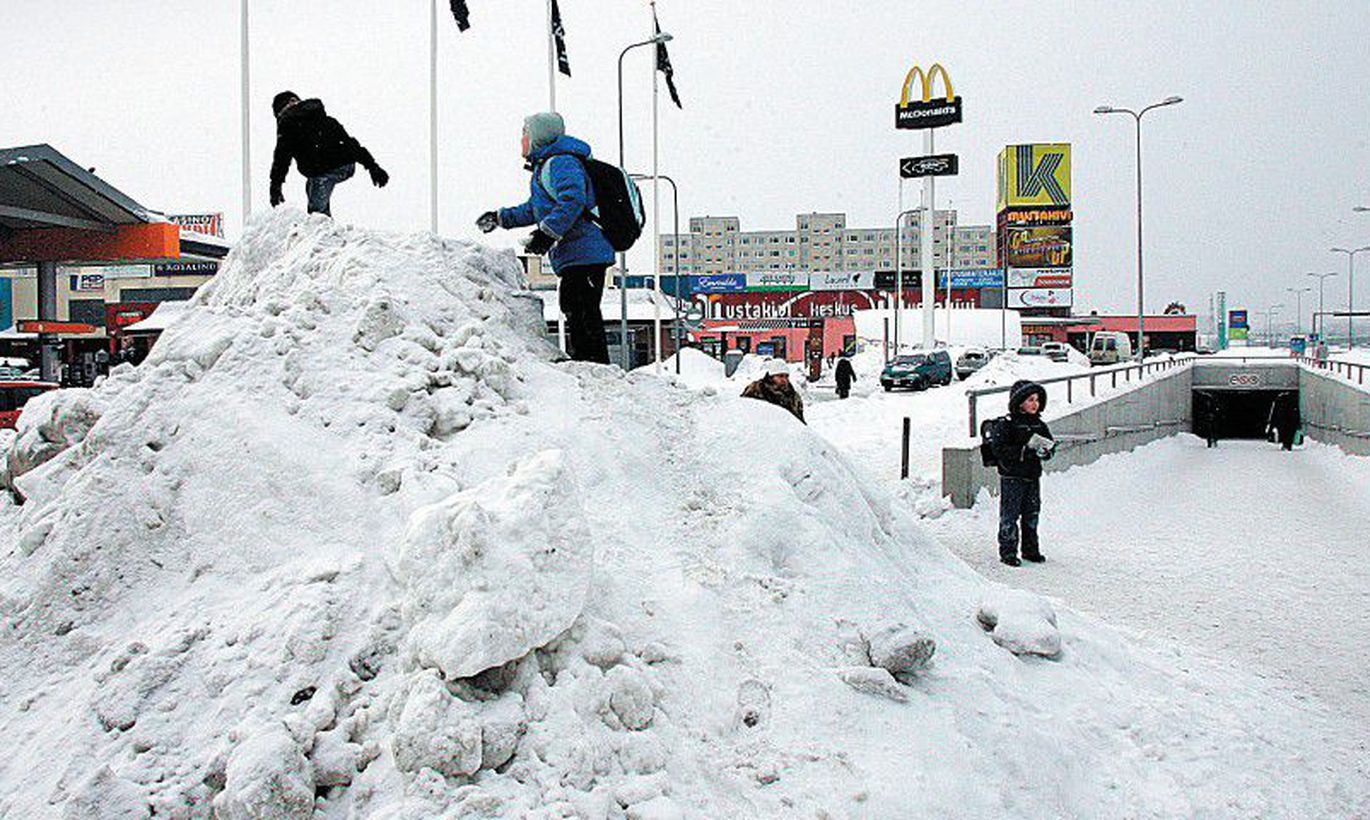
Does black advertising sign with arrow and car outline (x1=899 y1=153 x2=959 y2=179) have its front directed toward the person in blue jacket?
yes

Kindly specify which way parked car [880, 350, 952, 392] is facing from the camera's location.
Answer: facing the viewer and to the left of the viewer

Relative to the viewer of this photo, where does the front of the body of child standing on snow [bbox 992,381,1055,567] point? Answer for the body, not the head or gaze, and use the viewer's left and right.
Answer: facing the viewer and to the right of the viewer

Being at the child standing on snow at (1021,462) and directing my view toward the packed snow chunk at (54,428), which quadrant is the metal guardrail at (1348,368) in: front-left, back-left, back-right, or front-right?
back-right

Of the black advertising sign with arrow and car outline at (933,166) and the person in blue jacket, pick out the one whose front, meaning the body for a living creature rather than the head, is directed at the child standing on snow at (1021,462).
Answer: the black advertising sign with arrow and car outline

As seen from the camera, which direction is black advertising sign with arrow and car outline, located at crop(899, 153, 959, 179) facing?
toward the camera

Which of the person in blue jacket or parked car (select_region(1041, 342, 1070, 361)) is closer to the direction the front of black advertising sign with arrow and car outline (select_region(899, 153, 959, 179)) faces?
the person in blue jacket

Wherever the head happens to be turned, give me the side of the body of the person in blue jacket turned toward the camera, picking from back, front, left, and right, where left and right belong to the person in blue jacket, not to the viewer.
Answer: left

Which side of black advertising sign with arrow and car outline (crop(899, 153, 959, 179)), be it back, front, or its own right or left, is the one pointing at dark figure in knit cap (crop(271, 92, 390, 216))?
front

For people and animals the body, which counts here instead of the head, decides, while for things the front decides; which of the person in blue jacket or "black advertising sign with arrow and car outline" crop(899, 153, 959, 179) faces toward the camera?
the black advertising sign with arrow and car outline

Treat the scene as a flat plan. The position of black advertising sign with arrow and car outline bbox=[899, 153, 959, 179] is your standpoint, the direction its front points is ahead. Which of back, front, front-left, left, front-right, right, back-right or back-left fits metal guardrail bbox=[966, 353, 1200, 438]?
front

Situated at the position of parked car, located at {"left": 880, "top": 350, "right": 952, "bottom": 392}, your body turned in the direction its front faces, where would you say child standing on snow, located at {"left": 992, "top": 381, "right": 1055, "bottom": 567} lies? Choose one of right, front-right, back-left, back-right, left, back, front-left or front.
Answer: front-left
